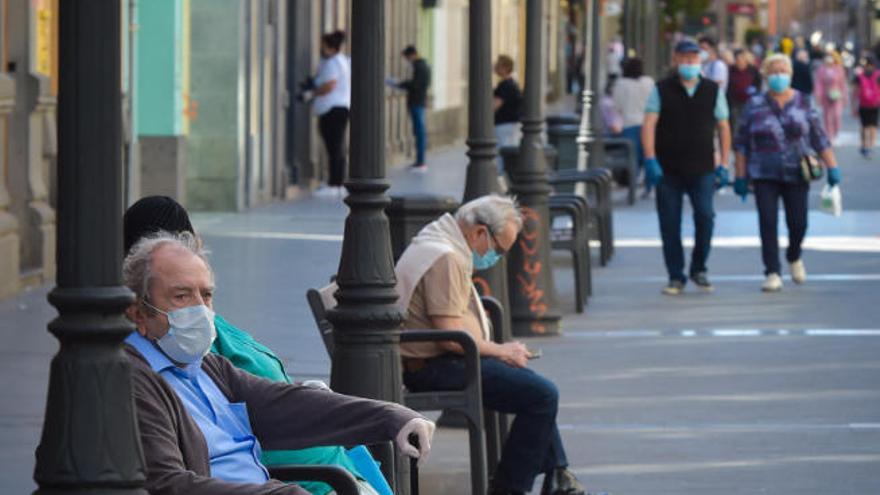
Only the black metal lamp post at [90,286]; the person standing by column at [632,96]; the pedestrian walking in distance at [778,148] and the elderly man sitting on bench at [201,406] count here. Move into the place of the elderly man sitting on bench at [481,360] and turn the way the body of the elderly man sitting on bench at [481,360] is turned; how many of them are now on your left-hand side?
2

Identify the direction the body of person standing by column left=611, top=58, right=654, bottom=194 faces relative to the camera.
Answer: away from the camera

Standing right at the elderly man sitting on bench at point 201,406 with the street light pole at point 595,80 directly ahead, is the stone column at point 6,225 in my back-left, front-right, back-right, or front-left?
front-left

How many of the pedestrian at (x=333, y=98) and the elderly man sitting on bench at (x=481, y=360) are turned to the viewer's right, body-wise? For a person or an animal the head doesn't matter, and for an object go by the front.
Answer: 1

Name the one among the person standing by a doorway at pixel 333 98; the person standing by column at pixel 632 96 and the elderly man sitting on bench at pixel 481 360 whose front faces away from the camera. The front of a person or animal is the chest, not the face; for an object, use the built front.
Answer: the person standing by column

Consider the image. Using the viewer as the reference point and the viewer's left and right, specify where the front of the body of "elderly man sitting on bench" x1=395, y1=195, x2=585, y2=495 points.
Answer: facing to the right of the viewer

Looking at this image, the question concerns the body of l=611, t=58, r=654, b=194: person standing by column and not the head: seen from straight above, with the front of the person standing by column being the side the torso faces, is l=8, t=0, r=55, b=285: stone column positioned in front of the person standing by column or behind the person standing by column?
behind

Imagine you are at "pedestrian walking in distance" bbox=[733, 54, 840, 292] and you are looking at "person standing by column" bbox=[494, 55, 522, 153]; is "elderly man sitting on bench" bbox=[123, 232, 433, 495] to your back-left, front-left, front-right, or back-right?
back-left

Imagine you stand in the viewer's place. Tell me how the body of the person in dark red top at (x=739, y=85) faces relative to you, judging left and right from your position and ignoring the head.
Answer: facing the viewer

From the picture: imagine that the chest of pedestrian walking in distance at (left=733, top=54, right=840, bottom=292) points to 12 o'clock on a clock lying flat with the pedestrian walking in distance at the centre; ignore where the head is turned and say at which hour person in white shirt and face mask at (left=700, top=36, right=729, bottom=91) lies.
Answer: The person in white shirt and face mask is roughly at 6 o'clock from the pedestrian walking in distance.

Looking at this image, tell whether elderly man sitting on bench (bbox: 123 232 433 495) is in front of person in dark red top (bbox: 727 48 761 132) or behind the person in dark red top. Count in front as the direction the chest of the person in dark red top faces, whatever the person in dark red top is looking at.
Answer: in front

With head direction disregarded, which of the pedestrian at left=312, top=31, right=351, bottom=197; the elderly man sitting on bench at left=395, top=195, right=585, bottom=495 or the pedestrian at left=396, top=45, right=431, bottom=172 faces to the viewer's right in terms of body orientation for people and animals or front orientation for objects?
the elderly man sitting on bench

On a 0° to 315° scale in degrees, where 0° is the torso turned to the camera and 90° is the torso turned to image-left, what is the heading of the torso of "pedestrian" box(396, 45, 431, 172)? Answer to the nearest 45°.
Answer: approximately 90°

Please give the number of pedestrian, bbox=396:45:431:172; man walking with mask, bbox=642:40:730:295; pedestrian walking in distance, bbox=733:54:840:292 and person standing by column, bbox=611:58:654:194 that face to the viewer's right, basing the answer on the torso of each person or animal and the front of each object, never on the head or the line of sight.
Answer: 0

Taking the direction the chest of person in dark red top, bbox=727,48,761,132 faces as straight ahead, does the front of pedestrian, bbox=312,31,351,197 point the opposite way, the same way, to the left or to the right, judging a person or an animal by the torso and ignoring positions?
to the right

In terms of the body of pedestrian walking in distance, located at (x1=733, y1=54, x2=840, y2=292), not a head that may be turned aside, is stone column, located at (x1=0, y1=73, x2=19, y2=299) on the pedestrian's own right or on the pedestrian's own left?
on the pedestrian's own right

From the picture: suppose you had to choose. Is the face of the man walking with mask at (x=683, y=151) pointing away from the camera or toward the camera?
toward the camera

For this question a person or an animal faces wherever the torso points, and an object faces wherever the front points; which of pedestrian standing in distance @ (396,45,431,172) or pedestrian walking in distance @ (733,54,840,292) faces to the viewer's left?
pedestrian standing in distance @ (396,45,431,172)
